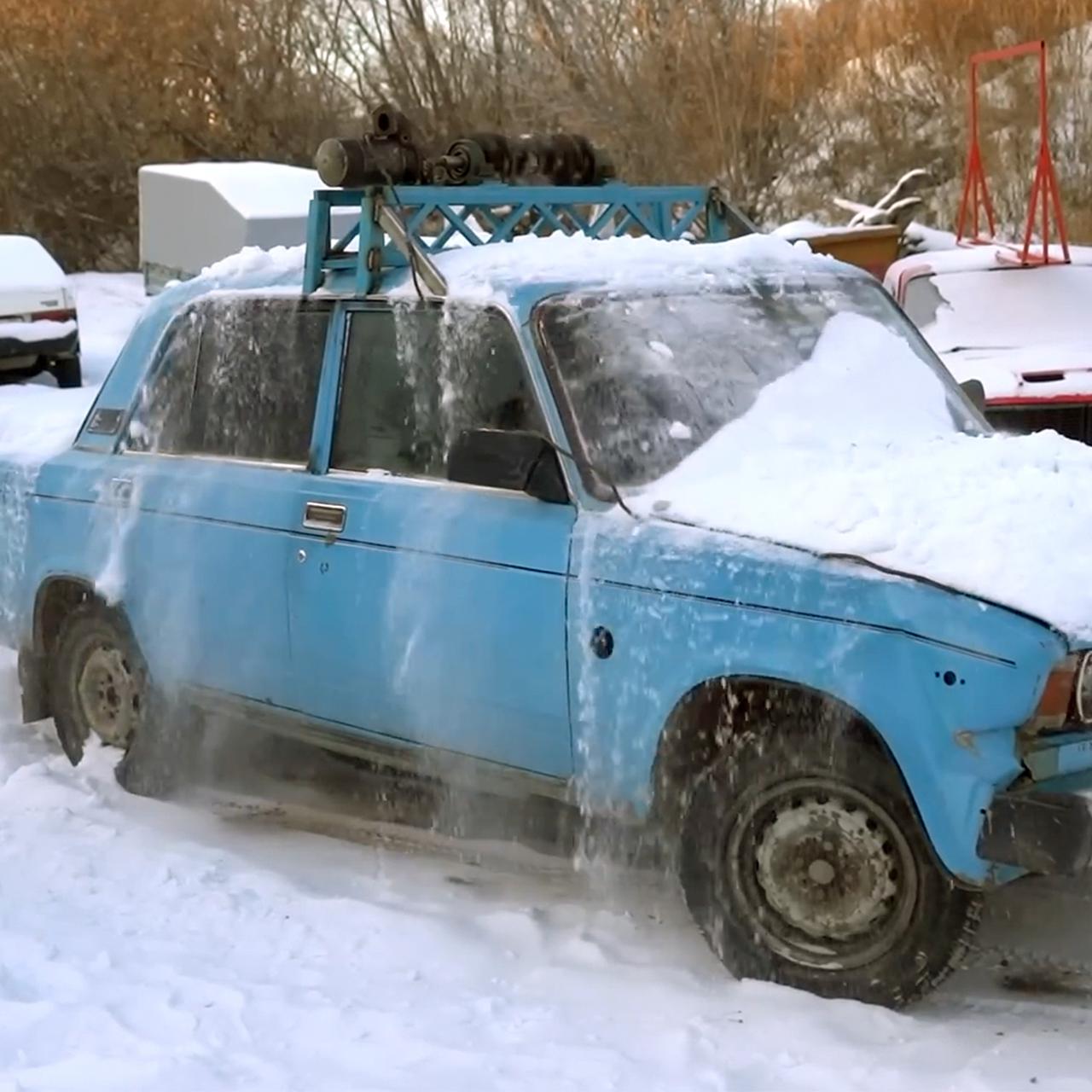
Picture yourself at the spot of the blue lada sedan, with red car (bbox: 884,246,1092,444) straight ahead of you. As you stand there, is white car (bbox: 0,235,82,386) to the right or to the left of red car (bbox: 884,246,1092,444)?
left

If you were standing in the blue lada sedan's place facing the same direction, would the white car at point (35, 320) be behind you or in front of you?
behind

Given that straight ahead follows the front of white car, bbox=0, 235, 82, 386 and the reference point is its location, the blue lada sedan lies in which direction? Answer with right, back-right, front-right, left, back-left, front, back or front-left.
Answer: back

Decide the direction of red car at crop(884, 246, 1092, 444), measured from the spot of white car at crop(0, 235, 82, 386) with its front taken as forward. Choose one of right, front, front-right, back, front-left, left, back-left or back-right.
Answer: back-right

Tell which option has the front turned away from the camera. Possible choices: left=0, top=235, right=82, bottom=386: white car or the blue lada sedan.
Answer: the white car

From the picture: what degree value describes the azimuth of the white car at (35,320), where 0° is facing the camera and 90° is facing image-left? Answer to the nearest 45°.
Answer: approximately 180°

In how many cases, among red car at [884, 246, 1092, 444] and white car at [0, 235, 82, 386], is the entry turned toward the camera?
1

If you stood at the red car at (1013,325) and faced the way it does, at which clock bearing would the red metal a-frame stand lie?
The red metal a-frame stand is roughly at 6 o'clock from the red car.

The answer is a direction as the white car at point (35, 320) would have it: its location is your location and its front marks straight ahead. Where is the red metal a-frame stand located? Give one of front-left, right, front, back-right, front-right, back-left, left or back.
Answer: back-right

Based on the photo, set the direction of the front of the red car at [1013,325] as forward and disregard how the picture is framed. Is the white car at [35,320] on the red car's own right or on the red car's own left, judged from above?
on the red car's own right
